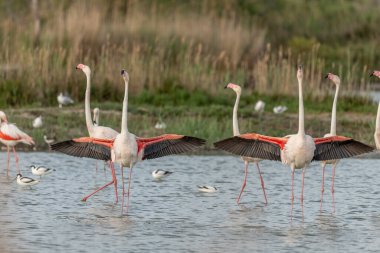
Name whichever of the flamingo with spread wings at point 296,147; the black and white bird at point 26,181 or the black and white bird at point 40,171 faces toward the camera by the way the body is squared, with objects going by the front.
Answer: the flamingo with spread wings

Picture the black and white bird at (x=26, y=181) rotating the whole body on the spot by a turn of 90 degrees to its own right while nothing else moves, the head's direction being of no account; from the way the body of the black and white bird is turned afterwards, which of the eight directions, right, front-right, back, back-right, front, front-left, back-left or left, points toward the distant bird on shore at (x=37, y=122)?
front

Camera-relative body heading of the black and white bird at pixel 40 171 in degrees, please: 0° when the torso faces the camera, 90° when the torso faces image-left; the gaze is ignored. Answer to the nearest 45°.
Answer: approximately 90°

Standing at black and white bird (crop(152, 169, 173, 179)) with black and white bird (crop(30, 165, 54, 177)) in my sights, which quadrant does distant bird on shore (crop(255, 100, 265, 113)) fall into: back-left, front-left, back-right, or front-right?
back-right

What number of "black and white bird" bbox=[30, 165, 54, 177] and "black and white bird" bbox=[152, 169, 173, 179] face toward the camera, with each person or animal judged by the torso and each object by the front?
0

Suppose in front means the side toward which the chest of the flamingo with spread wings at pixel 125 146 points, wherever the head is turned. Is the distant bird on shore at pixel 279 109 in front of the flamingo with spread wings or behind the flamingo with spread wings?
behind

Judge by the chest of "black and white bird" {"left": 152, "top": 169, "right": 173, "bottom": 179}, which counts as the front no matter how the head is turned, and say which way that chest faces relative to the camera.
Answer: to the viewer's left

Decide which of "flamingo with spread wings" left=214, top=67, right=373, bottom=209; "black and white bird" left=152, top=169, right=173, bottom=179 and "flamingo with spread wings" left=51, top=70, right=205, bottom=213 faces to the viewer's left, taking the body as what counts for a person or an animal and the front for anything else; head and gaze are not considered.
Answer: the black and white bird

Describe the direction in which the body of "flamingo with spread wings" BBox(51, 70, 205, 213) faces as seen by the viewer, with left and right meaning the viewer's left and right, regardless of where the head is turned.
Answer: facing the viewer

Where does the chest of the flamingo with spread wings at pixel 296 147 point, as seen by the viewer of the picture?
toward the camera

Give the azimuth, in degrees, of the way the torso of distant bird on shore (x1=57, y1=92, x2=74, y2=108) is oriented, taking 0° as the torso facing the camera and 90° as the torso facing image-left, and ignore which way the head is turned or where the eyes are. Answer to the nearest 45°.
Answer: approximately 90°

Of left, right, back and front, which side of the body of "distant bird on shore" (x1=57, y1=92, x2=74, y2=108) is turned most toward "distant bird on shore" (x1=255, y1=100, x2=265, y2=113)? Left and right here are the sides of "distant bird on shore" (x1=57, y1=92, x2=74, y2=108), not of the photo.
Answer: back
